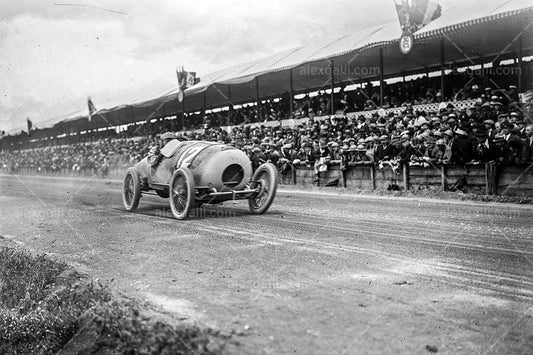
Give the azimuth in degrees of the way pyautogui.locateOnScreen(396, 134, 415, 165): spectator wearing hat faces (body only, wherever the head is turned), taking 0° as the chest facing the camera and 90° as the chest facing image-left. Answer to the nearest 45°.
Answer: approximately 45°

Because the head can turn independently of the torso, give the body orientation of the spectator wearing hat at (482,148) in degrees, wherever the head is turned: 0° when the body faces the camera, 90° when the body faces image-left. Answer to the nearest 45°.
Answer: approximately 45°

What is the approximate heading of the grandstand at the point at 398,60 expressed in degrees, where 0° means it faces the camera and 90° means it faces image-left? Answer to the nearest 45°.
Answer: approximately 45°

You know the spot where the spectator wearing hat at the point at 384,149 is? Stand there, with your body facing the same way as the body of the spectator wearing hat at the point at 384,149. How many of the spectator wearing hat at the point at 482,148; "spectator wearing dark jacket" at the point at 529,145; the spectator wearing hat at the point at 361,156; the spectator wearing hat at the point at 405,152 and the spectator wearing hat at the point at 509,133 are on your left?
4

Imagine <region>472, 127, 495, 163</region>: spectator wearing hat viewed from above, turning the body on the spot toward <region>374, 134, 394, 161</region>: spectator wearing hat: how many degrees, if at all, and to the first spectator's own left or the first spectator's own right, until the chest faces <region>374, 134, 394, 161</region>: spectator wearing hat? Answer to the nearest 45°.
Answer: approximately 90° to the first spectator's own right

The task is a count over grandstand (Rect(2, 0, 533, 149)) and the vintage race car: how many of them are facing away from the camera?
0

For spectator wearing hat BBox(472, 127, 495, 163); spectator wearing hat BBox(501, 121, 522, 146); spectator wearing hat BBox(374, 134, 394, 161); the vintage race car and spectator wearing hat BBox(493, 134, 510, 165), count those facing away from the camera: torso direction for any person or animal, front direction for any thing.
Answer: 0

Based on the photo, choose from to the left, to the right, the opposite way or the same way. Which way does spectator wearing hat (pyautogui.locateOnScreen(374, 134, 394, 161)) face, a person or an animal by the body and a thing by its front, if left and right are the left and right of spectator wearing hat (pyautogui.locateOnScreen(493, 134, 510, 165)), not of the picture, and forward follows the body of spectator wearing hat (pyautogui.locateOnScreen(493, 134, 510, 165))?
the same way

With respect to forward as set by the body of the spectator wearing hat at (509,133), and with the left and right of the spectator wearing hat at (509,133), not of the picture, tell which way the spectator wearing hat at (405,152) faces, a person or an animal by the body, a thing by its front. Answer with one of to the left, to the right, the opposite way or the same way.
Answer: the same way

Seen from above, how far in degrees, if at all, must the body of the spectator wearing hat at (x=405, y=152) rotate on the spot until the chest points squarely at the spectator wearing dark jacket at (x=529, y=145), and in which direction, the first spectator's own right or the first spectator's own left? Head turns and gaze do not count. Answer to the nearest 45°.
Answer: approximately 90° to the first spectator's own left

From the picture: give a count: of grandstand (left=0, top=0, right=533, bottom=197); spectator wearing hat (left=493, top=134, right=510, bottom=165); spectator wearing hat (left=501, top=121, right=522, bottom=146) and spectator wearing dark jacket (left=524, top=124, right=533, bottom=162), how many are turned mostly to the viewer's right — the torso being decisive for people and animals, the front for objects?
0

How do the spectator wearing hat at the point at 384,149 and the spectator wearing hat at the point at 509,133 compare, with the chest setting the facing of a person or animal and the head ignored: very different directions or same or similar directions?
same or similar directions

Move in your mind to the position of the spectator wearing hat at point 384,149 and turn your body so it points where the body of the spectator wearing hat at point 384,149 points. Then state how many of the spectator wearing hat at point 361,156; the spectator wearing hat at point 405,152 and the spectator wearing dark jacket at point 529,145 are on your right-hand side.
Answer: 1

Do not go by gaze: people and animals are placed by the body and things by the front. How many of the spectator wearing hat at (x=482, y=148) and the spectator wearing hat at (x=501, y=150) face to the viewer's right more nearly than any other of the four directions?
0

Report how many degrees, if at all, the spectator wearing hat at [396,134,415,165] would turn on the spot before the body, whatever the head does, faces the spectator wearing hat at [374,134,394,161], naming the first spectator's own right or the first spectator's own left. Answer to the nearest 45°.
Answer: approximately 90° to the first spectator's own right

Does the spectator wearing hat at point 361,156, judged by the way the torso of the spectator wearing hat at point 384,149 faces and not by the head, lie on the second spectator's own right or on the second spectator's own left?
on the second spectator's own right

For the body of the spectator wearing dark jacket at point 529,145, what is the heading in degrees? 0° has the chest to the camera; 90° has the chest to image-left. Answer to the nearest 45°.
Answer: approximately 45°

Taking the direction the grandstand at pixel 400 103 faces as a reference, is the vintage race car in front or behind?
in front
